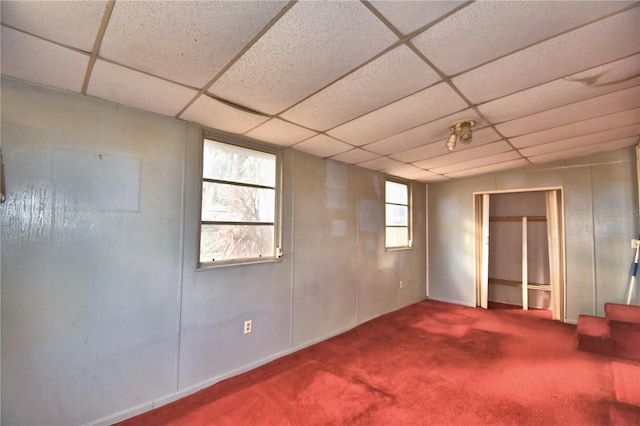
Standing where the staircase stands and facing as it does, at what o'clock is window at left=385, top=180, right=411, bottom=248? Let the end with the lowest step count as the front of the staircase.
The window is roughly at 12 o'clock from the staircase.

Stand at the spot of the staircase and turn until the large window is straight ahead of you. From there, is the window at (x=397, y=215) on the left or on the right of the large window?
right

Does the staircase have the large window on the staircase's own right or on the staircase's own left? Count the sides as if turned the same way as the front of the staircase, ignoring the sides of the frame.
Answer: on the staircase's own left

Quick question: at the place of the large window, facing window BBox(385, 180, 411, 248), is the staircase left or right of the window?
right

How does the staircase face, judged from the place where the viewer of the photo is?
facing to the left of the viewer
